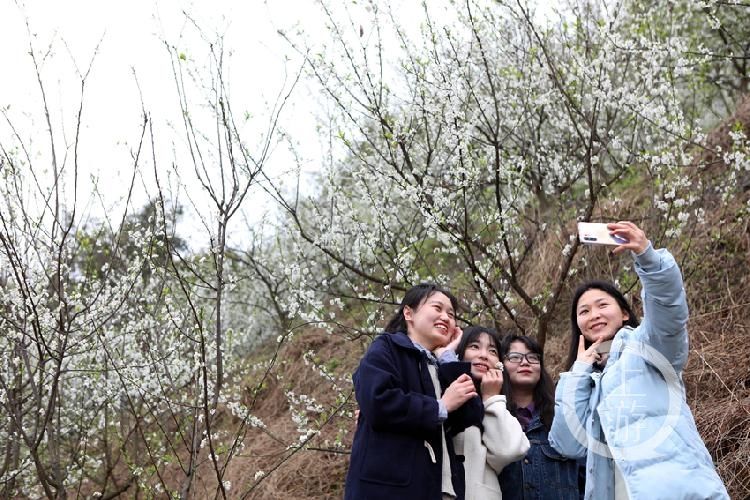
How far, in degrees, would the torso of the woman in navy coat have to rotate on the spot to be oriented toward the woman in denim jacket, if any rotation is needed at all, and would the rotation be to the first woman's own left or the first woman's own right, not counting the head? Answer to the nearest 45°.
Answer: approximately 90° to the first woman's own left

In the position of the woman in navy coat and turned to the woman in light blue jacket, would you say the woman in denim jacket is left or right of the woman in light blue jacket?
left

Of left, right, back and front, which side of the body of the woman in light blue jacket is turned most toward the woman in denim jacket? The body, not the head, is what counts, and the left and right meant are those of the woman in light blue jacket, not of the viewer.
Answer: right

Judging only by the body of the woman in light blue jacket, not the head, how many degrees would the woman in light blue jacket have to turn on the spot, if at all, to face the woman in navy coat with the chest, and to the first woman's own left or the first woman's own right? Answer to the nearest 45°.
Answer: approximately 45° to the first woman's own right

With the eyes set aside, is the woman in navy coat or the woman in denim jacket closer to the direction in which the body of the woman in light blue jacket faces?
the woman in navy coat

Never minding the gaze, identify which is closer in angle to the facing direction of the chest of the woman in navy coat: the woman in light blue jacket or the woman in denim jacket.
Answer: the woman in light blue jacket

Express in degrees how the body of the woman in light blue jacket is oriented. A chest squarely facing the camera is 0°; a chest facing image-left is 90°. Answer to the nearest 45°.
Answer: approximately 45°
